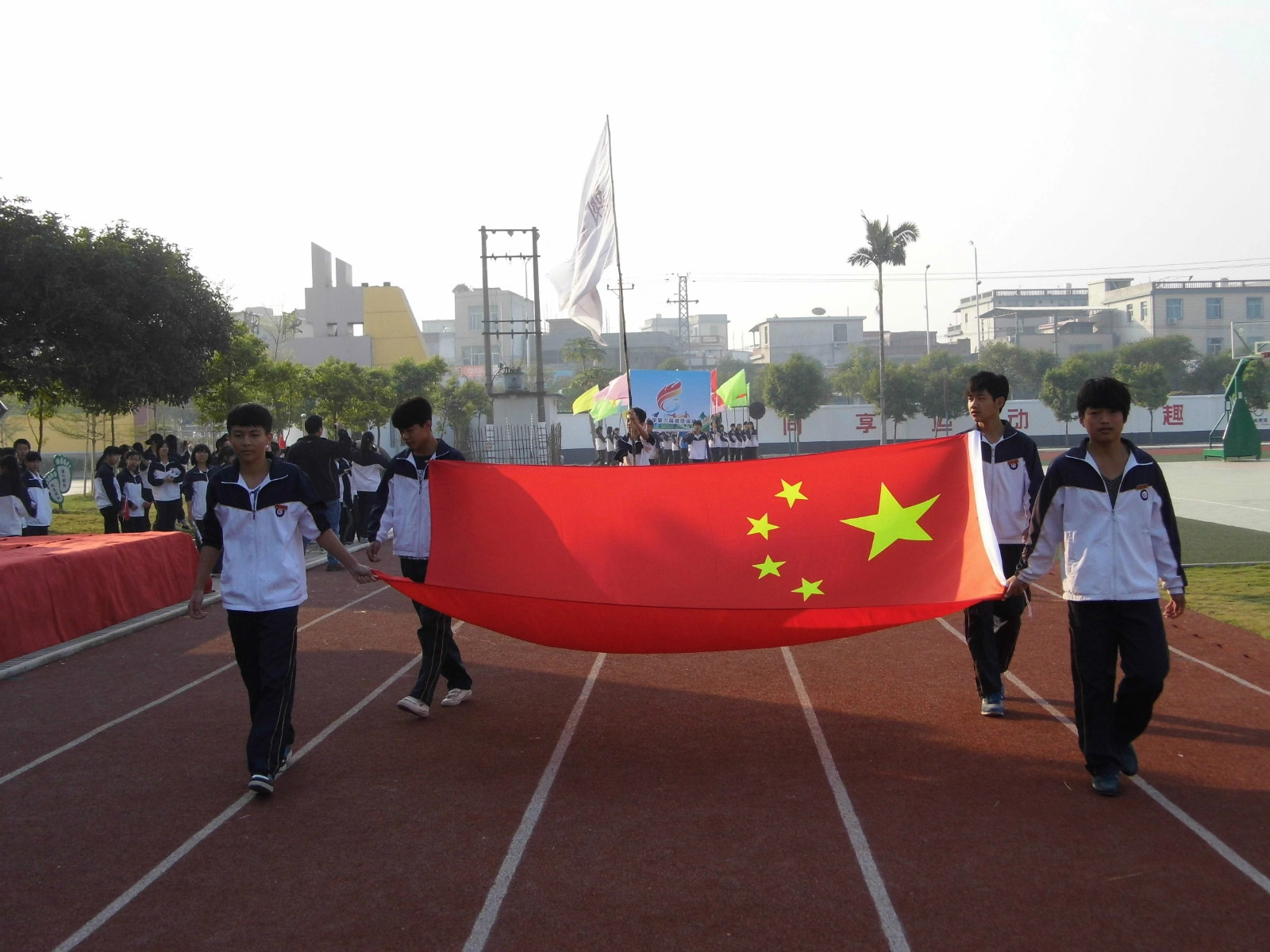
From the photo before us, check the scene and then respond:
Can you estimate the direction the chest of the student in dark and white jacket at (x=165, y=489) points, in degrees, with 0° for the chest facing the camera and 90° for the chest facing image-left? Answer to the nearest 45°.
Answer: approximately 0°

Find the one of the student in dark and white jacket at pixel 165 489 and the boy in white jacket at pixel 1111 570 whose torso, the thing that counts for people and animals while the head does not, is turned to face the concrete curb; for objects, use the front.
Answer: the student in dark and white jacket

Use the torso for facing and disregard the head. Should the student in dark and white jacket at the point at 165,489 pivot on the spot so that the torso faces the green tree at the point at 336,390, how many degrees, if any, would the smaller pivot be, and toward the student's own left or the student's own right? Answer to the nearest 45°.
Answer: approximately 180°

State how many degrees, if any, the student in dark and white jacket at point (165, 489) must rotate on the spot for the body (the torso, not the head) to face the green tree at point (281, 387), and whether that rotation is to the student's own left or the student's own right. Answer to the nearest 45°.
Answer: approximately 180°

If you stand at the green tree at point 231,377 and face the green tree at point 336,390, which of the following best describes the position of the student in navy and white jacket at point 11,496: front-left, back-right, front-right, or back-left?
back-right

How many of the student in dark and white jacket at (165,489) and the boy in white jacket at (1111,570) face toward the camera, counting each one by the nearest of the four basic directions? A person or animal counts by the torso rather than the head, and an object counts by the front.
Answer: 2

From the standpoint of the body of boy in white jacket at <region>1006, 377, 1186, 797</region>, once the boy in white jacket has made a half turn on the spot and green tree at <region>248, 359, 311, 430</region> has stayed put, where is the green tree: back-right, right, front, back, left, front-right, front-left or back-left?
front-left

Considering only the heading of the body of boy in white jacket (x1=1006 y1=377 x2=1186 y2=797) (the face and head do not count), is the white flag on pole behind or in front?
behind

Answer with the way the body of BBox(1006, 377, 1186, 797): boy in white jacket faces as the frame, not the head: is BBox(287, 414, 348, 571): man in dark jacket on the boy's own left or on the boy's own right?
on the boy's own right

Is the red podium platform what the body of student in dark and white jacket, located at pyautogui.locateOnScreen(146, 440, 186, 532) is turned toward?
yes

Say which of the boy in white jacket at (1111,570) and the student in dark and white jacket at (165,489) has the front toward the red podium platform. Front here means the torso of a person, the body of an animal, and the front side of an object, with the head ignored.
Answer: the student in dark and white jacket

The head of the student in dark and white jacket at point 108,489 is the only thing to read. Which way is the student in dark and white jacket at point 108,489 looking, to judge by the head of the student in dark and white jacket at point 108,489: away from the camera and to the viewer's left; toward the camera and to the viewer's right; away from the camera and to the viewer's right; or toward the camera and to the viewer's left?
toward the camera and to the viewer's right
